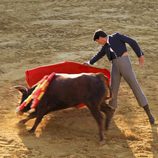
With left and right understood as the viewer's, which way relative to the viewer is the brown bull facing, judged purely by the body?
facing to the left of the viewer
